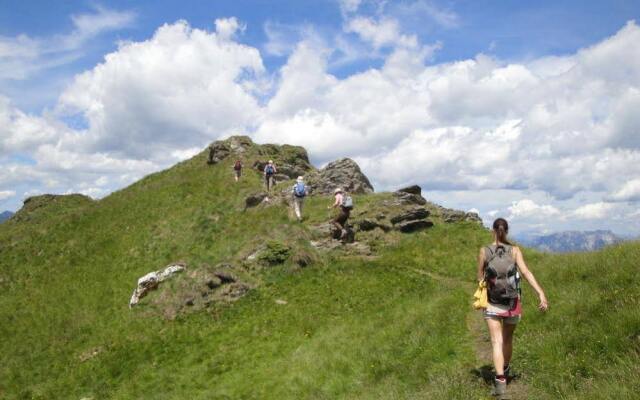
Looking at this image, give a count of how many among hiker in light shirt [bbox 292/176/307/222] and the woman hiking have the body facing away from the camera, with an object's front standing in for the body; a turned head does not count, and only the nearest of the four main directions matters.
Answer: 2

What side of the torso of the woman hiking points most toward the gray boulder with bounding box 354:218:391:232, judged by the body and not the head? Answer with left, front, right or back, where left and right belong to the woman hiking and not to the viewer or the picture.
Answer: front

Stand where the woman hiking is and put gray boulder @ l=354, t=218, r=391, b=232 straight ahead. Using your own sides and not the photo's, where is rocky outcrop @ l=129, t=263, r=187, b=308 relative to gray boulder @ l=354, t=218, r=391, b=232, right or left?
left

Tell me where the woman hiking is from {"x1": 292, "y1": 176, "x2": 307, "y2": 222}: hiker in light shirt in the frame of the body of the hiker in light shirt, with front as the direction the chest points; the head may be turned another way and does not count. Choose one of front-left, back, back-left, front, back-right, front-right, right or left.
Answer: back

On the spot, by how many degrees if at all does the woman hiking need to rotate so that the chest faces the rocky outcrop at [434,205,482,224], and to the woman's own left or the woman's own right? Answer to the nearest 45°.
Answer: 0° — they already face it

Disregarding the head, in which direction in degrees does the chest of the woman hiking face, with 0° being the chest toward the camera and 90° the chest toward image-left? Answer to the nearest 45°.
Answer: approximately 180°

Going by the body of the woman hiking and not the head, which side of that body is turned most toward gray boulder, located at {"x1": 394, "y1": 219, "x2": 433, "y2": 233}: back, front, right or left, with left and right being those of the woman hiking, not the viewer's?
front

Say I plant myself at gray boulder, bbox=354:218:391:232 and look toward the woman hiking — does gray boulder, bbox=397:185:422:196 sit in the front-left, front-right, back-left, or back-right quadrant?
back-left

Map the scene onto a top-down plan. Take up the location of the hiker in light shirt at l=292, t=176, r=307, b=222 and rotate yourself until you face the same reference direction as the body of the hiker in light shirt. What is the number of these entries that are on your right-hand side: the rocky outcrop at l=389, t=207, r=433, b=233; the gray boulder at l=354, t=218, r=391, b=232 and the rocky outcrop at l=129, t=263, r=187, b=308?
2

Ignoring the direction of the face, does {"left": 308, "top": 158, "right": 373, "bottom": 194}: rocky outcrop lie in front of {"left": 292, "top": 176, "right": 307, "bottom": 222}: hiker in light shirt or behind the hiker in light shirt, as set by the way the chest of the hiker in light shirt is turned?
in front

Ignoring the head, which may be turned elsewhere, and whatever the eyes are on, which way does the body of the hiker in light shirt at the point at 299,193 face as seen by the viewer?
away from the camera

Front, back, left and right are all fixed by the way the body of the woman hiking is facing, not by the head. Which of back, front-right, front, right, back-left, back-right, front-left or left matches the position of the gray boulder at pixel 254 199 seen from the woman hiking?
front-left

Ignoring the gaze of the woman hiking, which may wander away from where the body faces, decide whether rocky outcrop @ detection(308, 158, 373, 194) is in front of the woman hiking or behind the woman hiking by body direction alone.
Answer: in front

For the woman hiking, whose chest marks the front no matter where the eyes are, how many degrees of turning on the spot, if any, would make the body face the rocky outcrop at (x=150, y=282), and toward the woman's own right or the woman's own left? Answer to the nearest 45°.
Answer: approximately 45° to the woman's own left

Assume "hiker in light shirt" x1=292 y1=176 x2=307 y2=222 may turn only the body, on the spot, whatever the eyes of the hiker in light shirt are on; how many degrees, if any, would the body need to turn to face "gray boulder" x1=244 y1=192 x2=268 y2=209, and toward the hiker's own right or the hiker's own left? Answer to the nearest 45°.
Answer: approximately 45° to the hiker's own left

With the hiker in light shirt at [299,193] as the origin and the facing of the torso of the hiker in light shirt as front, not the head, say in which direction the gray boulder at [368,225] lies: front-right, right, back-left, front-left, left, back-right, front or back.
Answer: right

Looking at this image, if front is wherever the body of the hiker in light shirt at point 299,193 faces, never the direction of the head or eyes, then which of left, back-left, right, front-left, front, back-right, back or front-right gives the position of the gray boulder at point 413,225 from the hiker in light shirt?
right
